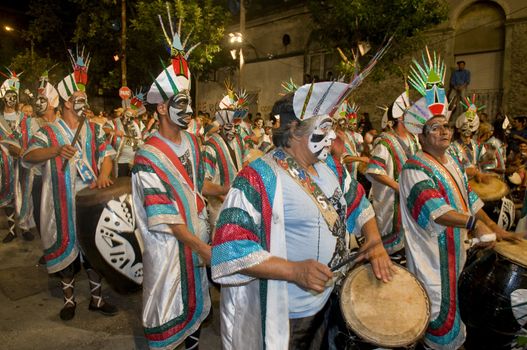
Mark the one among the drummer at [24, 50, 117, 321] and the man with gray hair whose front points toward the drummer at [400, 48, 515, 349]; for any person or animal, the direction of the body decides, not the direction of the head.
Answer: the drummer at [24, 50, 117, 321]

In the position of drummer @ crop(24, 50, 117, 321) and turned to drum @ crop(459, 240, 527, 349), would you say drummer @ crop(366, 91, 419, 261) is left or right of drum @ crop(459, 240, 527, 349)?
left

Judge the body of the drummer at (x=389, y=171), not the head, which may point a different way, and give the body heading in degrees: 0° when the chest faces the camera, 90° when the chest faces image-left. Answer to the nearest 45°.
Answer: approximately 315°

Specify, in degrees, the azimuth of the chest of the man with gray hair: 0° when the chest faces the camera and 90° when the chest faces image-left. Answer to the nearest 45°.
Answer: approximately 315°

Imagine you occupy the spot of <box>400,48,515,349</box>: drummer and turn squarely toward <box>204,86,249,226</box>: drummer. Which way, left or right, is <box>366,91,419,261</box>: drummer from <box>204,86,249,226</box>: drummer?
right

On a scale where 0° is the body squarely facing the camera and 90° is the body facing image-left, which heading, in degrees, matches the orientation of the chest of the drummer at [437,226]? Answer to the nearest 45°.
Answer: approximately 315°

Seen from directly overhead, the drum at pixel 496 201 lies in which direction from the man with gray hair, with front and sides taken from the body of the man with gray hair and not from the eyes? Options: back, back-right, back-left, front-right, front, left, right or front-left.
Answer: left

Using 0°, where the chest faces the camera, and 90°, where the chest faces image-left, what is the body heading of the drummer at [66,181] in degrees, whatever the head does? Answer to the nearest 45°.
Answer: approximately 315°

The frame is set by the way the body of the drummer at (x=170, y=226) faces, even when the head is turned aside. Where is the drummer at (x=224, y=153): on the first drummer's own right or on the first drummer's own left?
on the first drummer's own left

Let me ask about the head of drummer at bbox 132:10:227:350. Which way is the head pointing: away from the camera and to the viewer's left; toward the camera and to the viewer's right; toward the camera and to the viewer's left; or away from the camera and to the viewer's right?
toward the camera and to the viewer's right
